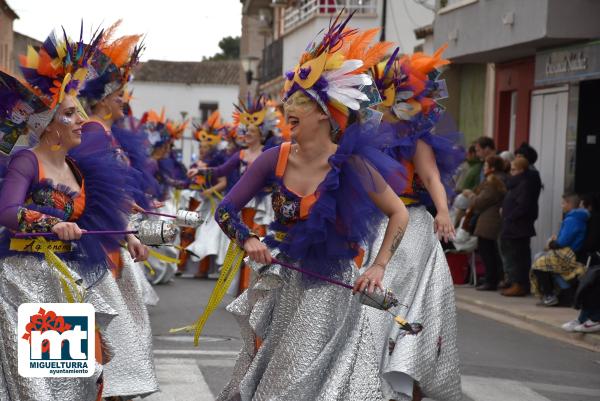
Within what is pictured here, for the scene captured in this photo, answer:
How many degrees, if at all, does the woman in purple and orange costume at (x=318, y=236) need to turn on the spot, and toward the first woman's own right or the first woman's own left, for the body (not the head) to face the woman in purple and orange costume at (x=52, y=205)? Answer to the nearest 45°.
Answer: approximately 45° to the first woman's own right

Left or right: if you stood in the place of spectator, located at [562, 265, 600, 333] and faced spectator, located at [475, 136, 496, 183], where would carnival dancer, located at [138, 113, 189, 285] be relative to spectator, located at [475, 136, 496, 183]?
left

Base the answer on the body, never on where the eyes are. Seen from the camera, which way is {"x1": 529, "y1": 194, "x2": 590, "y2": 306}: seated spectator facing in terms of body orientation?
to the viewer's left

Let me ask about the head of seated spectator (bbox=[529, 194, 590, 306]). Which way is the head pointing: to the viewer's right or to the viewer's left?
to the viewer's left

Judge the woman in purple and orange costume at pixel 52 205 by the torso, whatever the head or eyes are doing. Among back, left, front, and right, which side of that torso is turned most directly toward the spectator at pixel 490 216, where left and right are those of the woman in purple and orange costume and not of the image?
left
